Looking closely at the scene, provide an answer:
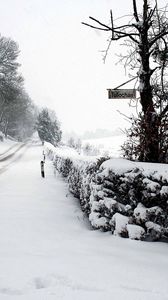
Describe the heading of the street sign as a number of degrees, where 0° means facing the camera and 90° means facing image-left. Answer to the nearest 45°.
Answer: approximately 0°
